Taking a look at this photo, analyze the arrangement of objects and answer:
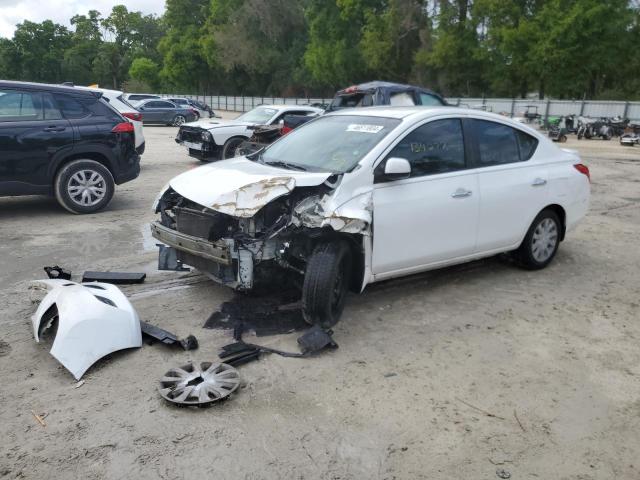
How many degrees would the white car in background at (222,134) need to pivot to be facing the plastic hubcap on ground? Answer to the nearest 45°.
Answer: approximately 45° to its left

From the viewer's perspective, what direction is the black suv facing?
to the viewer's left

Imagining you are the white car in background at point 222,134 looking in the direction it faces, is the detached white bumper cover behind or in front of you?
in front

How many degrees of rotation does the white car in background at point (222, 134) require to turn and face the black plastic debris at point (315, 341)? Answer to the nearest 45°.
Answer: approximately 45° to its left

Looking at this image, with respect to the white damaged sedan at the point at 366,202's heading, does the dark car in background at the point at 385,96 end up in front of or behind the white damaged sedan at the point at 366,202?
behind

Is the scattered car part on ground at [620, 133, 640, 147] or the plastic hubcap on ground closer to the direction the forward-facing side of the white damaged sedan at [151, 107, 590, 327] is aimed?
the plastic hubcap on ground

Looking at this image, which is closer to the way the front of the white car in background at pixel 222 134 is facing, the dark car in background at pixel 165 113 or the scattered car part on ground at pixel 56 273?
the scattered car part on ground

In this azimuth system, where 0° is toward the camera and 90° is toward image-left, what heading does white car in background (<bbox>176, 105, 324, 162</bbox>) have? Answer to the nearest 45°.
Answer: approximately 45°

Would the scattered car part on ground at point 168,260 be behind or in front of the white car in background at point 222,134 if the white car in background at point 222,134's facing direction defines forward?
in front

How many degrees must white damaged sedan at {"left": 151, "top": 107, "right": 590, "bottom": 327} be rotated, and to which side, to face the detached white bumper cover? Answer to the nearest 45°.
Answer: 0° — it already faces it

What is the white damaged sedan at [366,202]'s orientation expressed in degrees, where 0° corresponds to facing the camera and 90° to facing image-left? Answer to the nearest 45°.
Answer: approximately 45°
